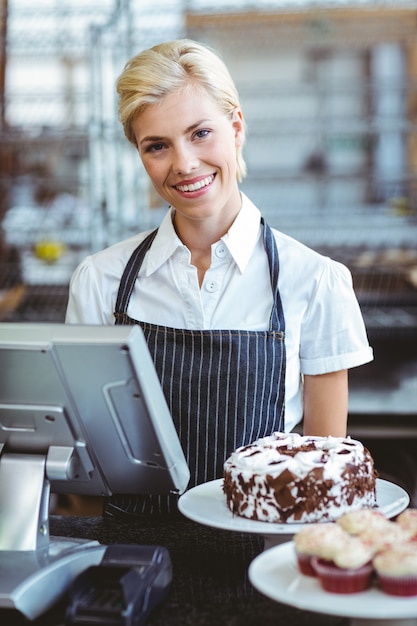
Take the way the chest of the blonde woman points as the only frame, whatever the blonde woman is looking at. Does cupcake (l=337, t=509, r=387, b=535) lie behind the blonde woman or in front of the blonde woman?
in front

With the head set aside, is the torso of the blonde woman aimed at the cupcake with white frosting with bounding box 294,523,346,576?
yes

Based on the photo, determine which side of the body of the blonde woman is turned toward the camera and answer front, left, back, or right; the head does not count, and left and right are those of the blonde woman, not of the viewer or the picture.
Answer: front

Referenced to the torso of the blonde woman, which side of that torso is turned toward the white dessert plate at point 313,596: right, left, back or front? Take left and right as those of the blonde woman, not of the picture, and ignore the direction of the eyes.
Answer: front

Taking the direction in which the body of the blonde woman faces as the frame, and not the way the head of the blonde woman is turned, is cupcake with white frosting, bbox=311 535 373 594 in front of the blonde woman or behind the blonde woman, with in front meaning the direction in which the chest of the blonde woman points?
in front

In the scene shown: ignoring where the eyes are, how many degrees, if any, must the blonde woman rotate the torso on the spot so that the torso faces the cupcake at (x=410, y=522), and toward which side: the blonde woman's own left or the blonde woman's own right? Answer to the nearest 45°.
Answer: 0° — they already face it

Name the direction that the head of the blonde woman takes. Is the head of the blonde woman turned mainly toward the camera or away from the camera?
toward the camera

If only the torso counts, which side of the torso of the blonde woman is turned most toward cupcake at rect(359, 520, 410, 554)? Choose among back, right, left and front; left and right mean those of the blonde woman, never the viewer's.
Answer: front
